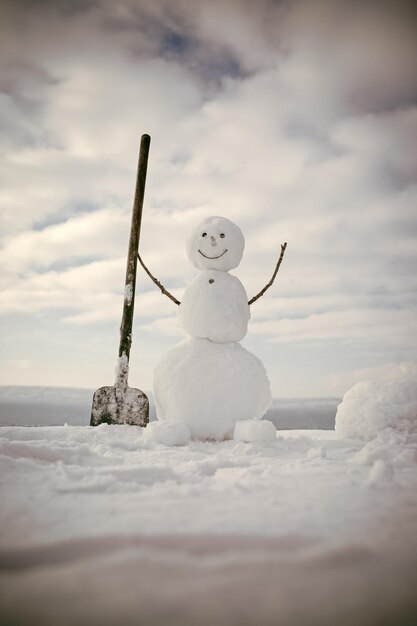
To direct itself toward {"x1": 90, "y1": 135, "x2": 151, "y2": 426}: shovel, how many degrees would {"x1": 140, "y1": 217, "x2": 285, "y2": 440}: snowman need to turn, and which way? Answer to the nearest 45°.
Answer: approximately 135° to its right

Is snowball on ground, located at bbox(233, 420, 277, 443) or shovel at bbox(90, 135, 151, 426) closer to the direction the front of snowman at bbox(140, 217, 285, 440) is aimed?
the snowball on ground

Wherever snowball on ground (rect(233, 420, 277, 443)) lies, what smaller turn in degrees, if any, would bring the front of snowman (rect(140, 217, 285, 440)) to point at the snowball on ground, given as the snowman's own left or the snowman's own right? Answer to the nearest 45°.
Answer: approximately 45° to the snowman's own left

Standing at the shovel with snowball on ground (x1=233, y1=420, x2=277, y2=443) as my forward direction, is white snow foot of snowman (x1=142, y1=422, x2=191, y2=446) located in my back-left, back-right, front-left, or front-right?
front-right

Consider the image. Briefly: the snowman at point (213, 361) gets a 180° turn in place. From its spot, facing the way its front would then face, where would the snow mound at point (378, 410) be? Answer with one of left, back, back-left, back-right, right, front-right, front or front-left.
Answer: right

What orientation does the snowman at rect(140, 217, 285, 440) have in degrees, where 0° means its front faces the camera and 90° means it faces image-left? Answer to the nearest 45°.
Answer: approximately 0°
